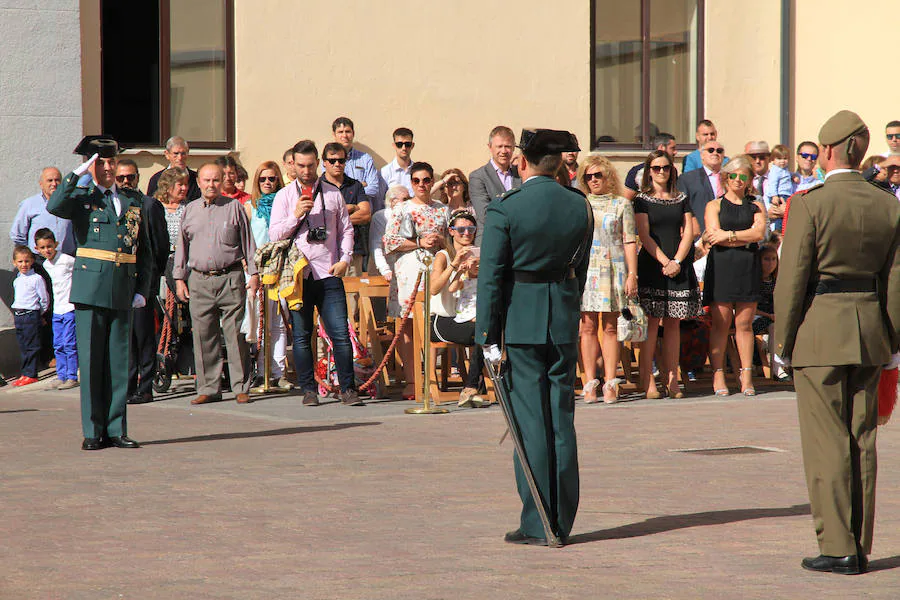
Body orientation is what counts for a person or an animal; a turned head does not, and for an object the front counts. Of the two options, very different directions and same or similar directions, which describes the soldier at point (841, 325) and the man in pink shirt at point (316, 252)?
very different directions

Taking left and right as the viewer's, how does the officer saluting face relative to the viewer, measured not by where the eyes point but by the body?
facing the viewer and to the right of the viewer

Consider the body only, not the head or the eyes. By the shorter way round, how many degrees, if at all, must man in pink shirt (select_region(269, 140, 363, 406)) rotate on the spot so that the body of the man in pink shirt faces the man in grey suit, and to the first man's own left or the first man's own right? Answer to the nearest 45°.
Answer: approximately 135° to the first man's own left

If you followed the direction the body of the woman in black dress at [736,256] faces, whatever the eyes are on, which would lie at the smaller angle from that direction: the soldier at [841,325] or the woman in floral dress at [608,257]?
the soldier

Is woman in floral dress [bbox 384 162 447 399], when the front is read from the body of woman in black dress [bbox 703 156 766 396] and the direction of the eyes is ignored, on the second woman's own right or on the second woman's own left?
on the second woman's own right

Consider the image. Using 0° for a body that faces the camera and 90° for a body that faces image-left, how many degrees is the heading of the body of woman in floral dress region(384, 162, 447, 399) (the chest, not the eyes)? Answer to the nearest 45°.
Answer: approximately 0°

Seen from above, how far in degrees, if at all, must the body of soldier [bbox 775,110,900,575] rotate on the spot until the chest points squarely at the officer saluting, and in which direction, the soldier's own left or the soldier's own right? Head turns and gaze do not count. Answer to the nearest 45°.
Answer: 0° — they already face them

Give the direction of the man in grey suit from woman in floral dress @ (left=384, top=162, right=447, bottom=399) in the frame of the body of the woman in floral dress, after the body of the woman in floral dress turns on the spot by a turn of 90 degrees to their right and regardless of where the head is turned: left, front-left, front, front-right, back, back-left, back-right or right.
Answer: back-right
